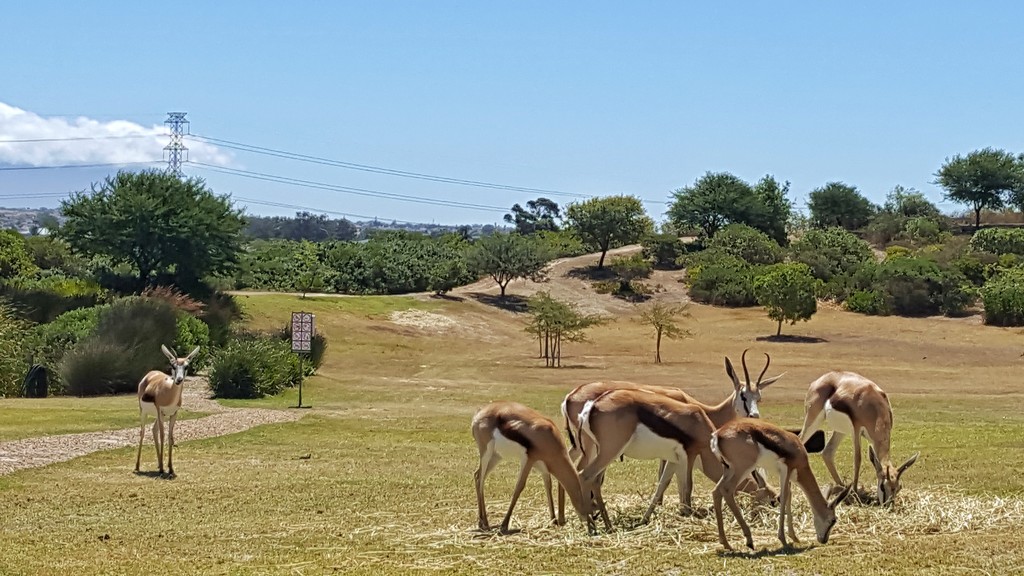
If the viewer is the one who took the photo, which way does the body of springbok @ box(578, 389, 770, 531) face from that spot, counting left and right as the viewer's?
facing to the right of the viewer

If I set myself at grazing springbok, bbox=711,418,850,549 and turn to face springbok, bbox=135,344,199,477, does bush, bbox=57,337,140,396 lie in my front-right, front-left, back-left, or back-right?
front-right

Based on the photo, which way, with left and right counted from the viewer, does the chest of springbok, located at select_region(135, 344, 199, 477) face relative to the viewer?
facing the viewer and to the right of the viewer

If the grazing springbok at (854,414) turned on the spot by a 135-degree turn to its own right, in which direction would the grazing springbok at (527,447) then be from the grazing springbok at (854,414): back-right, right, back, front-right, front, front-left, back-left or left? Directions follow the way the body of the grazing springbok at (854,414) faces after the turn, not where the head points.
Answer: front-left

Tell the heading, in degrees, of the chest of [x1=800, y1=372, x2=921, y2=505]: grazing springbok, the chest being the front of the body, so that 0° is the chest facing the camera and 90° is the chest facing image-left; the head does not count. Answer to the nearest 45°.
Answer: approximately 315°

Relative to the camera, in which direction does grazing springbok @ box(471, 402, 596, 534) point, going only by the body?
to the viewer's right

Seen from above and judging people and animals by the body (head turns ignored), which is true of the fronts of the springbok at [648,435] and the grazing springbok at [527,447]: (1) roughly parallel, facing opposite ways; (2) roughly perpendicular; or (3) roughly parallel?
roughly parallel

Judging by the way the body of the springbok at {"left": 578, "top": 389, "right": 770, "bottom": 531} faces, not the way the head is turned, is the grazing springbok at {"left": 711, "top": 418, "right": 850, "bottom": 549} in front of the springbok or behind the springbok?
in front

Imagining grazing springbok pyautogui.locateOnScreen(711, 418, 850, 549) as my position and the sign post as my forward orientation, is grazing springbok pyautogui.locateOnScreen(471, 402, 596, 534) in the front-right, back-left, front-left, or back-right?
front-left

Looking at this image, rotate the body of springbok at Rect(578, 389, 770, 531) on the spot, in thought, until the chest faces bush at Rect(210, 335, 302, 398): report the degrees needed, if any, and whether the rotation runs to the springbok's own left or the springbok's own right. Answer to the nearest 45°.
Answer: approximately 135° to the springbok's own left

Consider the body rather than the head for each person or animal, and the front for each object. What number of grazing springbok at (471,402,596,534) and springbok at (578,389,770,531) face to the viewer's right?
2

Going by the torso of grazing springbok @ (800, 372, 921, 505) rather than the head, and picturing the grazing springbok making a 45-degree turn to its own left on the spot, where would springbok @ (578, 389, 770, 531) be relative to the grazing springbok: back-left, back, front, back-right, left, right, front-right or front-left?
back-right
